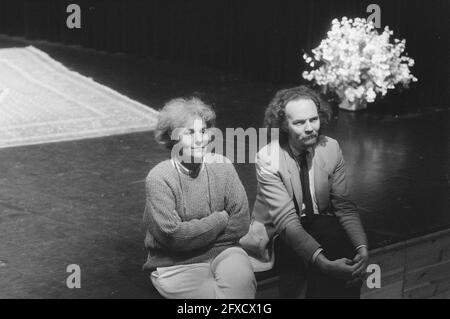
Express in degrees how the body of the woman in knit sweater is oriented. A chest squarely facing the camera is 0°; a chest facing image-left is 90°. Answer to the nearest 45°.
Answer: approximately 315°

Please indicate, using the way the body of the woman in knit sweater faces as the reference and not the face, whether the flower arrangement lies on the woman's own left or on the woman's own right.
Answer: on the woman's own left

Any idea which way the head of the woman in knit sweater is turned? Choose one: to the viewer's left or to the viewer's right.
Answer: to the viewer's right
